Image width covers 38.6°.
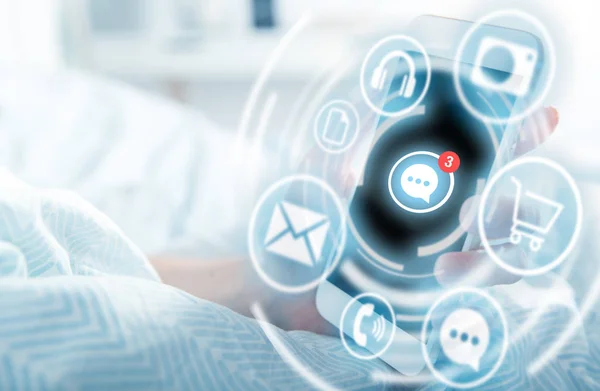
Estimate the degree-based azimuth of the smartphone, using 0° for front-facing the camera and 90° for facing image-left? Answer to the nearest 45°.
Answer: approximately 0°
